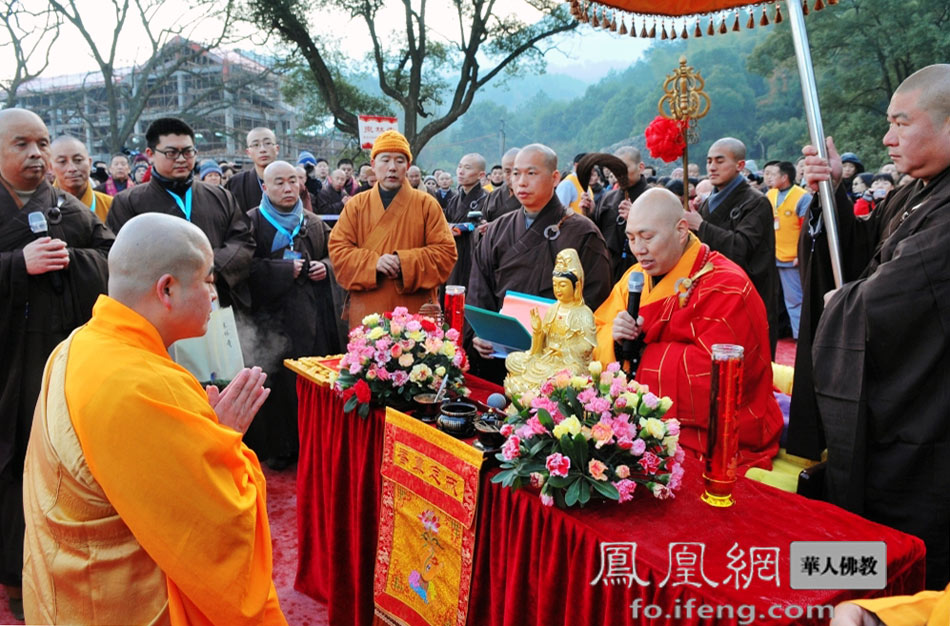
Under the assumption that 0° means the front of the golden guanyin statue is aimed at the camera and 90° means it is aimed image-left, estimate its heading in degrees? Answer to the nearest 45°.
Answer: approximately 45°

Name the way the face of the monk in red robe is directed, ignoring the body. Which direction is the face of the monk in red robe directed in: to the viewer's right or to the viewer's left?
to the viewer's left

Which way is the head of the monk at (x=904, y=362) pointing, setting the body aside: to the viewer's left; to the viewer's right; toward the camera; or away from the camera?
to the viewer's left

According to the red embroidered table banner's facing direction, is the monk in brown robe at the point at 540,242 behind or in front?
behind

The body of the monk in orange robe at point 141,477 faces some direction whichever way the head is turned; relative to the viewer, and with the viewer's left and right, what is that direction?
facing away from the viewer and to the right of the viewer

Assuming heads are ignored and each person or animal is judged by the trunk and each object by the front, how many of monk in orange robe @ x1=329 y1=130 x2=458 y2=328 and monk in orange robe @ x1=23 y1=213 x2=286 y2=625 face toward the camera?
1

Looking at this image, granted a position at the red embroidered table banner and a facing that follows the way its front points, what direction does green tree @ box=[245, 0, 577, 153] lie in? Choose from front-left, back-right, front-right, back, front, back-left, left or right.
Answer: back-right

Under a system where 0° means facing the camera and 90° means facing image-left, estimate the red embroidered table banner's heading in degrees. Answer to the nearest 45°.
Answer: approximately 45°

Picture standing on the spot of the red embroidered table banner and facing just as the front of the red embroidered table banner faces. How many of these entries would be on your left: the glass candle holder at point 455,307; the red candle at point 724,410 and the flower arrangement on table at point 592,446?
2

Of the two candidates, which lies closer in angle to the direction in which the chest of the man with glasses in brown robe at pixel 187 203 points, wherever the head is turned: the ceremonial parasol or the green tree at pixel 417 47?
the ceremonial parasol

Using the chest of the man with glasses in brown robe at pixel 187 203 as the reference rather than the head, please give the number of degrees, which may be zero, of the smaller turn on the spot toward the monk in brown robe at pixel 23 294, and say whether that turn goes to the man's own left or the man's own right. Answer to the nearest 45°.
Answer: approximately 90° to the man's own right

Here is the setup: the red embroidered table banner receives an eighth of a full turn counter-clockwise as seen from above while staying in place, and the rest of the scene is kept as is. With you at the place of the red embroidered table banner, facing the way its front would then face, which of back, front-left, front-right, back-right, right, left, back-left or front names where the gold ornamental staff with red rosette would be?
back-left

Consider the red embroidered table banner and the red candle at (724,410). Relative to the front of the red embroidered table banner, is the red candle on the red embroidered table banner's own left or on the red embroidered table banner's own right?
on the red embroidered table banner's own left

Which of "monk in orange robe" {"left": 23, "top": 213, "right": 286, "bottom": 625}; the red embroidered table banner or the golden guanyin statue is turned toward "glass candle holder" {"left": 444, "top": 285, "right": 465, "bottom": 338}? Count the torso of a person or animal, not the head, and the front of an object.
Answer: the monk in orange robe
